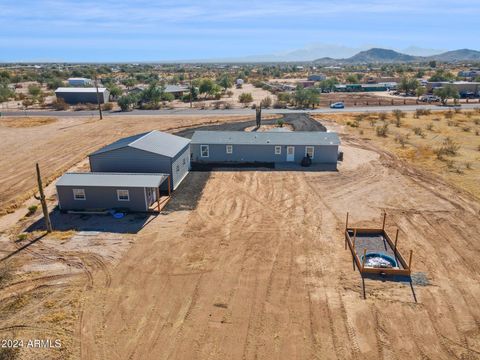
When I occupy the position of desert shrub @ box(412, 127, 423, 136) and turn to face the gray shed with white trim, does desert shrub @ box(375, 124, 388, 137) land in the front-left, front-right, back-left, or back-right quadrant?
front-right

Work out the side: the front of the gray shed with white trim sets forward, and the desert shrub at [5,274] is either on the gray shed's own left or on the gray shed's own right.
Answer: on the gray shed's own right
